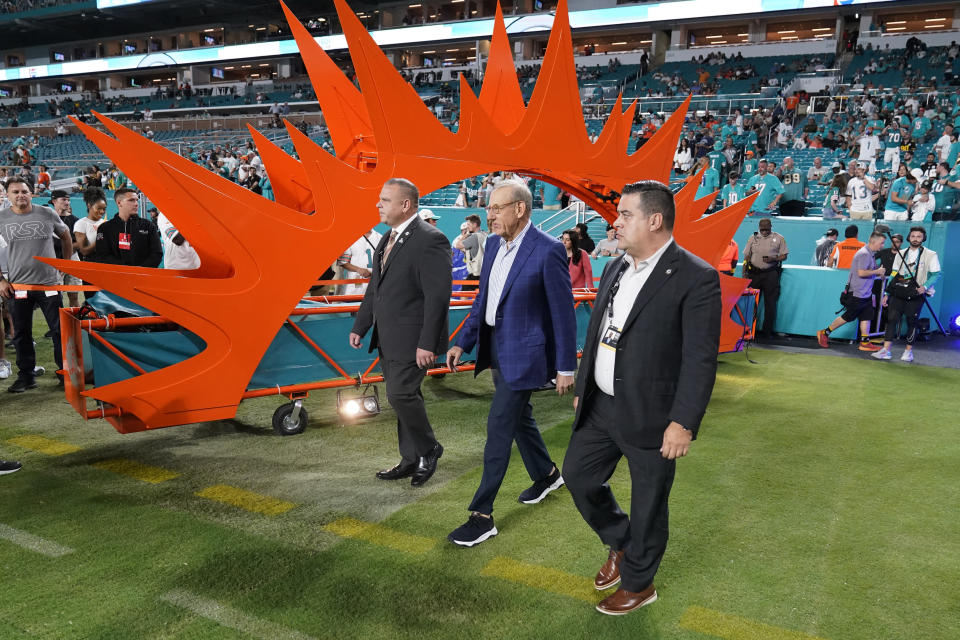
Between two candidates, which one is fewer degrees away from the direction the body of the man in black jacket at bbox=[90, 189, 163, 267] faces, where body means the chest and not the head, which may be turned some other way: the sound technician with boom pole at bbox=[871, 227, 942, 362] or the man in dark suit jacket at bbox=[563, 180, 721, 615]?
the man in dark suit jacket

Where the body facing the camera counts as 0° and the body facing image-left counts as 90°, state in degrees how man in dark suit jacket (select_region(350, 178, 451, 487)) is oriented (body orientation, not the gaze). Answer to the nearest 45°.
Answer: approximately 45°

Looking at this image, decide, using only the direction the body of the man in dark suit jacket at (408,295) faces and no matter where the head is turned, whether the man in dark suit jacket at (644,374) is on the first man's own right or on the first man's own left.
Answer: on the first man's own left

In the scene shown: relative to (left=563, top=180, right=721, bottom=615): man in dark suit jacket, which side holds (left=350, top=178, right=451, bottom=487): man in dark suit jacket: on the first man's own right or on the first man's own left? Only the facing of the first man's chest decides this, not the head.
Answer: on the first man's own right

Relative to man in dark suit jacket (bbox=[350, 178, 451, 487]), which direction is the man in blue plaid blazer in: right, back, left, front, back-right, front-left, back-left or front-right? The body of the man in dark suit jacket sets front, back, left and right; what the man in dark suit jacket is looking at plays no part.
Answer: left

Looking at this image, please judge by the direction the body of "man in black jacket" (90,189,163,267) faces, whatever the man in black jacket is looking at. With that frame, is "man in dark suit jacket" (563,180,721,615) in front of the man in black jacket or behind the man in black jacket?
in front

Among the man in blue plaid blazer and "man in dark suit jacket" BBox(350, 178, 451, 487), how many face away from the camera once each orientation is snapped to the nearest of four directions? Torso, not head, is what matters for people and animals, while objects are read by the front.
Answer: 0

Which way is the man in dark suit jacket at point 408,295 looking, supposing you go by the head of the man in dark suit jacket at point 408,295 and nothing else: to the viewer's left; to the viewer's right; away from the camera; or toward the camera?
to the viewer's left

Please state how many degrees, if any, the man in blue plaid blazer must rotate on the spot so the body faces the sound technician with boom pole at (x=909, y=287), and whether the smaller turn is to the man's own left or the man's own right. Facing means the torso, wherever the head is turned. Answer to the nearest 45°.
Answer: approximately 180°

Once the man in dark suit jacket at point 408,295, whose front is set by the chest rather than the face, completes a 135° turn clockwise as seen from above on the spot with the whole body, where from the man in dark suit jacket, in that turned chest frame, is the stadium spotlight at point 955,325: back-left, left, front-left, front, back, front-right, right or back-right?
front-right

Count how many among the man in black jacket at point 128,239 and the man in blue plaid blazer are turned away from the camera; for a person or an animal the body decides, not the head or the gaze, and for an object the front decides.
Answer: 0

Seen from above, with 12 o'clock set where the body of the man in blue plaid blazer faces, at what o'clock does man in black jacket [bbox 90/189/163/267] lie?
The man in black jacket is roughly at 3 o'clock from the man in blue plaid blazer.

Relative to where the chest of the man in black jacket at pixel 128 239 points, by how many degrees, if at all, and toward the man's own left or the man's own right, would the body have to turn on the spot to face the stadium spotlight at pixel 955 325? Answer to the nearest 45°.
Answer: approximately 90° to the man's own left
